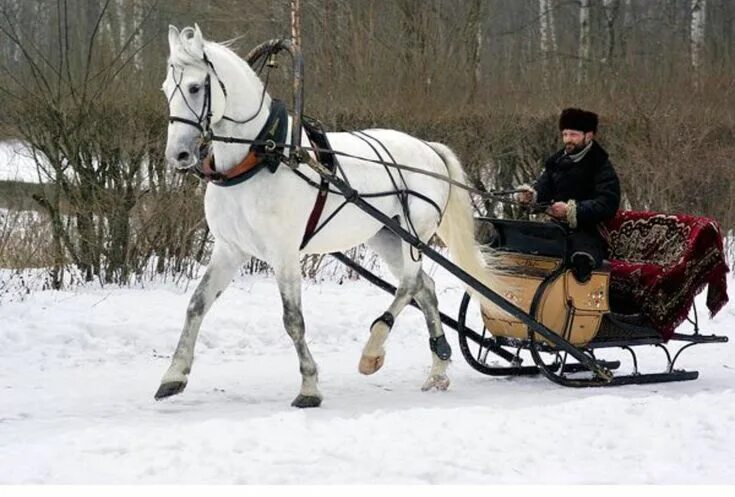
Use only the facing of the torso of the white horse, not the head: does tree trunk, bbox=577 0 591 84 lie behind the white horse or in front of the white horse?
behind

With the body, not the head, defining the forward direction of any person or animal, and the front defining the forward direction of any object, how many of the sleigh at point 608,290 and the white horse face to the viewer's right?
0

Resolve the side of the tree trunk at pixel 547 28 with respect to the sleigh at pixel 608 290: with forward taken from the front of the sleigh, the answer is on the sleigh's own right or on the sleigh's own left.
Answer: on the sleigh's own right

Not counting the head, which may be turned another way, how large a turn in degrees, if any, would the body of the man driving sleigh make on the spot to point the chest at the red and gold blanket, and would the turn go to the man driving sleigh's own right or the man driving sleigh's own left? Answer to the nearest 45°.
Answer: approximately 135° to the man driving sleigh's own left

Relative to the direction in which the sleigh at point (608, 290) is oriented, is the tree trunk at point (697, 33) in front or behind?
behind

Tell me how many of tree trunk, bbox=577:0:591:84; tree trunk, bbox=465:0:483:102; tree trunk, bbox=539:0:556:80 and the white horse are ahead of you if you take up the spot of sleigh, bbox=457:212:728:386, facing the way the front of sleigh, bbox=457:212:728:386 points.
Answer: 1

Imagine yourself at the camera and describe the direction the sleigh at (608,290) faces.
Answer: facing the viewer and to the left of the viewer

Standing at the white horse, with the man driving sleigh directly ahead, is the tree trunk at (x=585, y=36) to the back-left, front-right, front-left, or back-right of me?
front-left

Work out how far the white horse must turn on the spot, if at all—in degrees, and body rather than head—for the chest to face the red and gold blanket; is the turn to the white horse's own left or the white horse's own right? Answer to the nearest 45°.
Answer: approximately 135° to the white horse's own left

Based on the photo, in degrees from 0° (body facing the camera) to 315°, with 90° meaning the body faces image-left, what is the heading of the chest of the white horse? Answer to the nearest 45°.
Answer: approximately 45°

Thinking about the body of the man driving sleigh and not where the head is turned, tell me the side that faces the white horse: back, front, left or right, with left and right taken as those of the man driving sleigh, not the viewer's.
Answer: front

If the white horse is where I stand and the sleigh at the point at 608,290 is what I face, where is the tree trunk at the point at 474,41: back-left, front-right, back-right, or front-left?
front-left

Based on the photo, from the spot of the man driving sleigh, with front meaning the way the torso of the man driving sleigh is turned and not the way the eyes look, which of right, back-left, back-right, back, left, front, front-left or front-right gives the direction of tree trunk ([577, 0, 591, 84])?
back-right
